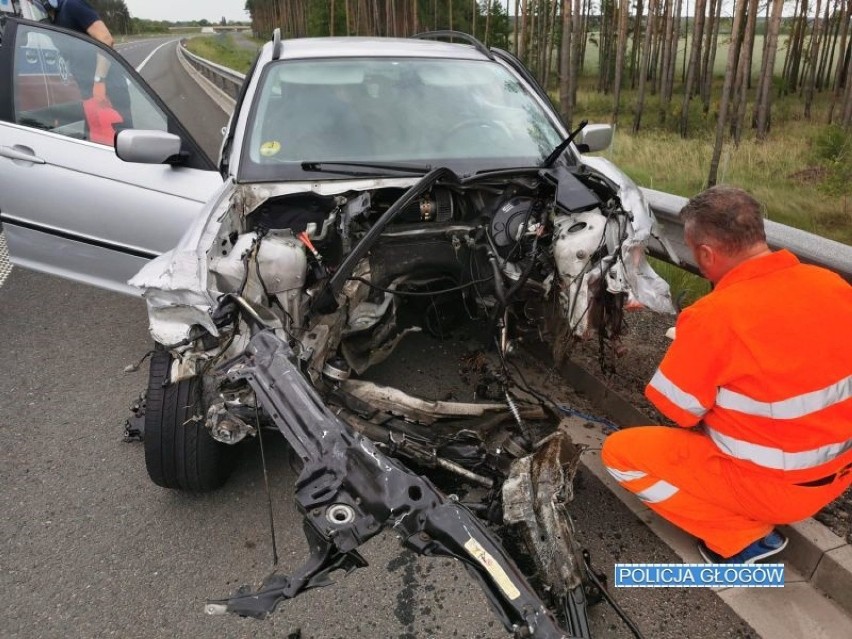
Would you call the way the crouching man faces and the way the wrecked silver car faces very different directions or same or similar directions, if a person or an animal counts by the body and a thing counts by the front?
very different directions

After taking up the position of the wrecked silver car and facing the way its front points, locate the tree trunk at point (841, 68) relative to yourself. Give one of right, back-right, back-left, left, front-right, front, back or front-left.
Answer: back-left

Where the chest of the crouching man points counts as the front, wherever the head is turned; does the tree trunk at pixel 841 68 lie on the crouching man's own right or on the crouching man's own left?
on the crouching man's own right

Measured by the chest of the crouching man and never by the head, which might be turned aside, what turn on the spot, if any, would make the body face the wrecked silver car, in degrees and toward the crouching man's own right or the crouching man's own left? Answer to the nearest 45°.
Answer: approximately 45° to the crouching man's own left

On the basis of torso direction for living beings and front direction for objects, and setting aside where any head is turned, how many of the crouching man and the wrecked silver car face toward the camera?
1

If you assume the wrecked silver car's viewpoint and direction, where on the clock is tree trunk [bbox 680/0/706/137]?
The tree trunk is roughly at 7 o'clock from the wrecked silver car.

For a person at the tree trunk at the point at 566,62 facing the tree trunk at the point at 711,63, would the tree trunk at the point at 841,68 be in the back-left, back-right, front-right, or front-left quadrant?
front-right

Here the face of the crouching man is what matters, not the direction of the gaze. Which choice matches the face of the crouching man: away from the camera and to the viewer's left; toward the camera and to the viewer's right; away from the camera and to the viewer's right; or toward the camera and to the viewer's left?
away from the camera and to the viewer's left

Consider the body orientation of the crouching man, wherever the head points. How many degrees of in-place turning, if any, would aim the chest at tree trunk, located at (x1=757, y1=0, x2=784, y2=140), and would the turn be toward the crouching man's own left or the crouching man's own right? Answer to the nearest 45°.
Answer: approximately 45° to the crouching man's own right

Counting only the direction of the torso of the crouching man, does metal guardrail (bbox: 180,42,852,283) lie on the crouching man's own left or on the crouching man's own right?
on the crouching man's own right

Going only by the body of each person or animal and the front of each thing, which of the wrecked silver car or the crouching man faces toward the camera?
the wrecked silver car

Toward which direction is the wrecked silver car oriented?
toward the camera

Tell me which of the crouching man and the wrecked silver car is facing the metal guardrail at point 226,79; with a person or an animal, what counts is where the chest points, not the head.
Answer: the crouching man

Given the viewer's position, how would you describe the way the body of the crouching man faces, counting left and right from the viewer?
facing away from the viewer and to the left of the viewer

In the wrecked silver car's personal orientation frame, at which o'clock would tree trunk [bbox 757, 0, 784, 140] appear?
The tree trunk is roughly at 7 o'clock from the wrecked silver car.
